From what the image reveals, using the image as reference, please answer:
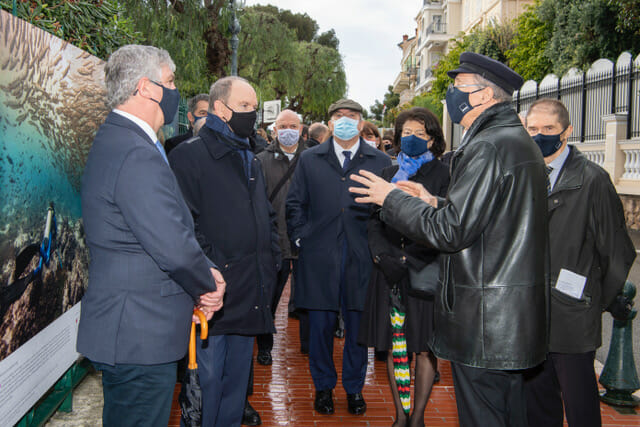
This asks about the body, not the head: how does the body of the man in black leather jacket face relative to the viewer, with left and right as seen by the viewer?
facing to the left of the viewer

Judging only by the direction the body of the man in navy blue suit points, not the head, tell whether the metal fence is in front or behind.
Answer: in front

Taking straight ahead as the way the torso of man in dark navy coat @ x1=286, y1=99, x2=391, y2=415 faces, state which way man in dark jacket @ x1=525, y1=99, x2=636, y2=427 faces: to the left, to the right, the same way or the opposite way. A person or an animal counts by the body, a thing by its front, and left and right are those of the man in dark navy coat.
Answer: to the right

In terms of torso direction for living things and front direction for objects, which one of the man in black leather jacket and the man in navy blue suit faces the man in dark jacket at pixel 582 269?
the man in navy blue suit

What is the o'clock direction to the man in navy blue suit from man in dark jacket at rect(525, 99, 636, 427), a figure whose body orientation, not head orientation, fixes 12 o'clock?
The man in navy blue suit is roughly at 12 o'clock from the man in dark jacket.

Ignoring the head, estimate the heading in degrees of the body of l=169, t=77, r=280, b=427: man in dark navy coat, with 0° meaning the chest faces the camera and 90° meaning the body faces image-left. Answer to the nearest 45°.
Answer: approximately 315°

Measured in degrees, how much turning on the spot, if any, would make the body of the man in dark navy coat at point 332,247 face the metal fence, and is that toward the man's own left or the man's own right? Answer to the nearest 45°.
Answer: approximately 135° to the man's own left

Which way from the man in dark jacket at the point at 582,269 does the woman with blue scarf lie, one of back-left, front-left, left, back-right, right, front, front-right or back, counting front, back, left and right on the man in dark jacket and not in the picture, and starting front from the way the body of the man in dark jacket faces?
front-right

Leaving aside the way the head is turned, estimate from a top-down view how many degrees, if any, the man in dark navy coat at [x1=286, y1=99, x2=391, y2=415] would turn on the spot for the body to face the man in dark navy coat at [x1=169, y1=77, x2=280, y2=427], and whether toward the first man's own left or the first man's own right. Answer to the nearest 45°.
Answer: approximately 45° to the first man's own right

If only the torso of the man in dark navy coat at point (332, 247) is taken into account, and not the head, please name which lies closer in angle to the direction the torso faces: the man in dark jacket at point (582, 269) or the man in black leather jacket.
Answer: the man in black leather jacket

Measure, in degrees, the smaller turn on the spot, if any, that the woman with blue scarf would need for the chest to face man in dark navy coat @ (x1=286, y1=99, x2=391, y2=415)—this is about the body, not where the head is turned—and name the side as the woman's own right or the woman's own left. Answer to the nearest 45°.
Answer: approximately 135° to the woman's own right
